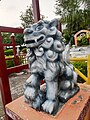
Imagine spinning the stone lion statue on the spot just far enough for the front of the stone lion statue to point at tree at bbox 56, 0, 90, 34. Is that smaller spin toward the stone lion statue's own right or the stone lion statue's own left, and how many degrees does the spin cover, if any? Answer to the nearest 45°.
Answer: approximately 135° to the stone lion statue's own right

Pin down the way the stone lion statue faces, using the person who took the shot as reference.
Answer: facing the viewer and to the left of the viewer
